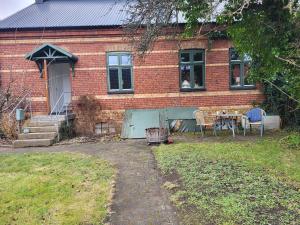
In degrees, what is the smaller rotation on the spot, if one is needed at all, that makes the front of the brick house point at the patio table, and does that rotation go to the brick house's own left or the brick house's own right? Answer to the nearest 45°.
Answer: approximately 90° to the brick house's own left

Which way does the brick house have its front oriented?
toward the camera
